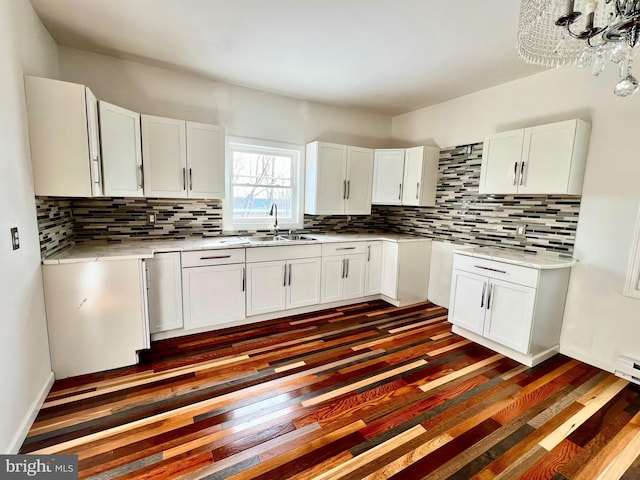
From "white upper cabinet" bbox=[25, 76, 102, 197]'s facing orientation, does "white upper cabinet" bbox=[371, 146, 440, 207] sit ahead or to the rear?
ahead

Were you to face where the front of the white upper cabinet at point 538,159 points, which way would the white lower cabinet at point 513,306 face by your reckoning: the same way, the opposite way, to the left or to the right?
the same way

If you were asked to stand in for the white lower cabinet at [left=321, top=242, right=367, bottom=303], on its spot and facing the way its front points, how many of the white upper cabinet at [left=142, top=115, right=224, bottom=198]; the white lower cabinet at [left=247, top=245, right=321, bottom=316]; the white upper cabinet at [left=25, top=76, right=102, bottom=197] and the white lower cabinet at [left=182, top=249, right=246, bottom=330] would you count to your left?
0

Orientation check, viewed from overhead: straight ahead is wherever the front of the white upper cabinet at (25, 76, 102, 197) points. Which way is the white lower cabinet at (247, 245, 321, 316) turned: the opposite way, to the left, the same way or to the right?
to the right

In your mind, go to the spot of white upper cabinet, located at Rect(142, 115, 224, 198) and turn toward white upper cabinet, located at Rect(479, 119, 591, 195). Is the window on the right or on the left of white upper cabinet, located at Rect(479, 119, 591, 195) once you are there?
left

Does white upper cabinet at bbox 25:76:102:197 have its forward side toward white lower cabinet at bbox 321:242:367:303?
yes

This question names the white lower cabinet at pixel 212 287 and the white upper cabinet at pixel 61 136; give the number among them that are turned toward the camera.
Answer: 1

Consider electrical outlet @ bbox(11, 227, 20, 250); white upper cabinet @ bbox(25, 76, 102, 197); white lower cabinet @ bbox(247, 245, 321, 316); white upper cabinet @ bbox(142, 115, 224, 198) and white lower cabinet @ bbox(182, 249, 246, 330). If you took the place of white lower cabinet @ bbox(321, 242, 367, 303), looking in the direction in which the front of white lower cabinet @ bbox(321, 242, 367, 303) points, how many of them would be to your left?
0

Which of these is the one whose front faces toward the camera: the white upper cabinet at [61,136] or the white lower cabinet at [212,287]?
the white lower cabinet

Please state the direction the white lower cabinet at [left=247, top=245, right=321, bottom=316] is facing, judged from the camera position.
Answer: facing the viewer and to the right of the viewer

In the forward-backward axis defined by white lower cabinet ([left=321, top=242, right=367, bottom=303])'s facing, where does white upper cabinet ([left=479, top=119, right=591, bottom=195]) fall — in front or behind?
in front

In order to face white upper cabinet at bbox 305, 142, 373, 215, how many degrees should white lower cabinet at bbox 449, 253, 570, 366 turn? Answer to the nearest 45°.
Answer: approximately 45° to its right

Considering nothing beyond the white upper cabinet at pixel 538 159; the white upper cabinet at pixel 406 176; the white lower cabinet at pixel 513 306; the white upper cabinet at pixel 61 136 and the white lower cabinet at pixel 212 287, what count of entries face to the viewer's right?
1

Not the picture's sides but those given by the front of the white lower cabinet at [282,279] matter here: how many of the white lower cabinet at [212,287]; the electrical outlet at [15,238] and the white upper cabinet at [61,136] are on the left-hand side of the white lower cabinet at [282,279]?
0

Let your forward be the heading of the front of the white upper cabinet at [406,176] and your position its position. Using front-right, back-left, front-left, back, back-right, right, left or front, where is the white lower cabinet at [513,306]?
left

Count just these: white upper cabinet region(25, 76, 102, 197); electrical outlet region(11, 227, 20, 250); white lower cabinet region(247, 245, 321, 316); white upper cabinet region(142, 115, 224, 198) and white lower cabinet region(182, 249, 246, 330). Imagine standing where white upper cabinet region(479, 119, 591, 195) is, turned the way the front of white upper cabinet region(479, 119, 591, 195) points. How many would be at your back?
0

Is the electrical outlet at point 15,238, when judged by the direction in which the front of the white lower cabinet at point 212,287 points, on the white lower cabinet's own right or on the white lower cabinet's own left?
on the white lower cabinet's own right

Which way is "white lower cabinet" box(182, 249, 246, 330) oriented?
toward the camera
